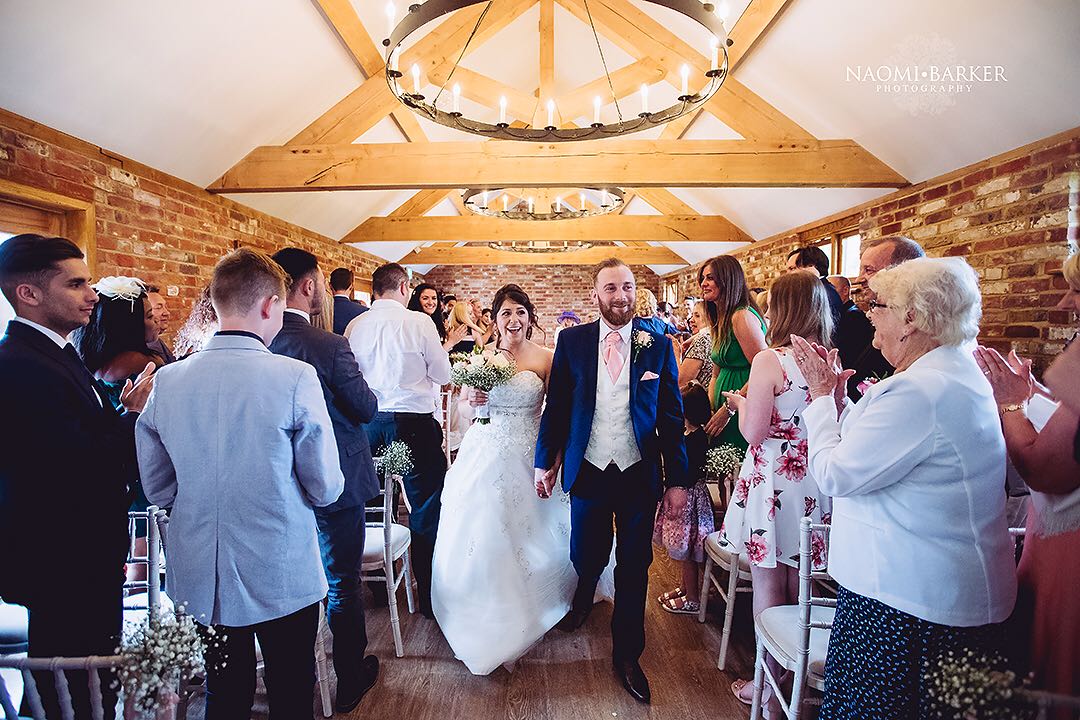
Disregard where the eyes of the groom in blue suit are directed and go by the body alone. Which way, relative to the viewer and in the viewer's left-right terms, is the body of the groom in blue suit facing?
facing the viewer

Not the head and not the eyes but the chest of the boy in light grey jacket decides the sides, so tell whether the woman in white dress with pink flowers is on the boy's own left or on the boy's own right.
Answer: on the boy's own right

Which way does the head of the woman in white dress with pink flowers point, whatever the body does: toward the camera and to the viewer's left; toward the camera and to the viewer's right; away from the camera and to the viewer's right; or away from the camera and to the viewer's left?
away from the camera and to the viewer's left

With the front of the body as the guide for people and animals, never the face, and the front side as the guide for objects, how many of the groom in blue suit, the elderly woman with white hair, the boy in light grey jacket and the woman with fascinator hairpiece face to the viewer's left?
1

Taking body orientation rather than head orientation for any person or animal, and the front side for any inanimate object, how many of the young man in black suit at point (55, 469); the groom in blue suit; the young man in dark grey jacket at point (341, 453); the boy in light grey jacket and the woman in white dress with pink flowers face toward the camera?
1

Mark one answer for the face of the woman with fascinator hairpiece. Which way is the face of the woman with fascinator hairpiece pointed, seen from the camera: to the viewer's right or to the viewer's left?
to the viewer's right

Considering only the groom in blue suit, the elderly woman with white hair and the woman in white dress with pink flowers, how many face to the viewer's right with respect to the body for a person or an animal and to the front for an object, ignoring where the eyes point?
0

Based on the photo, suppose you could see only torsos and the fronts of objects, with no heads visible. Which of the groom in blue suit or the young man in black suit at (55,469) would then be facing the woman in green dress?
the young man in black suit

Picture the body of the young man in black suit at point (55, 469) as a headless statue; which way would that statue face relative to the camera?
to the viewer's right

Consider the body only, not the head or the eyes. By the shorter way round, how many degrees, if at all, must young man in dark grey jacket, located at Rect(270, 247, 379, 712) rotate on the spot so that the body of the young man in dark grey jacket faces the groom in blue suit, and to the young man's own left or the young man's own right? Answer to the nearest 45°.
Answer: approximately 45° to the young man's own right

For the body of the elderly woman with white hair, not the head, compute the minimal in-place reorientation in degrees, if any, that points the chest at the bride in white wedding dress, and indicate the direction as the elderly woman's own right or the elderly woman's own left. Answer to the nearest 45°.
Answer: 0° — they already face them

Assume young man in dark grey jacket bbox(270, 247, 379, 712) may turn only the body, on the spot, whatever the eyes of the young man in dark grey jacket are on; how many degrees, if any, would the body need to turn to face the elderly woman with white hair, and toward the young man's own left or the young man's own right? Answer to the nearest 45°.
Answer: approximately 90° to the young man's own right

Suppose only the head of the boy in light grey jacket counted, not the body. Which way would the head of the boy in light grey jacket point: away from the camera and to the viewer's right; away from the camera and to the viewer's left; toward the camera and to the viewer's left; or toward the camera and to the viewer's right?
away from the camera and to the viewer's right

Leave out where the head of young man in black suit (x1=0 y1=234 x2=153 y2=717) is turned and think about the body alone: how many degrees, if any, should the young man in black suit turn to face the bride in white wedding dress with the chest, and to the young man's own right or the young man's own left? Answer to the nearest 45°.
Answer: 0° — they already face them

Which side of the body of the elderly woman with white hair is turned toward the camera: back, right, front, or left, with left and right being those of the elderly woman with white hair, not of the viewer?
left

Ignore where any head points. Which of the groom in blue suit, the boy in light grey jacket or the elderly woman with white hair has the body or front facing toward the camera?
the groom in blue suit
